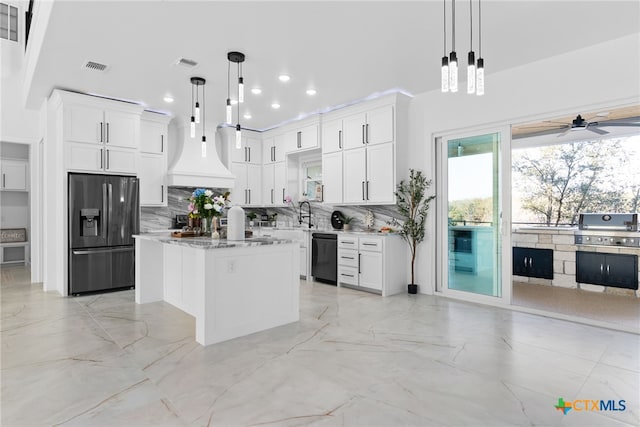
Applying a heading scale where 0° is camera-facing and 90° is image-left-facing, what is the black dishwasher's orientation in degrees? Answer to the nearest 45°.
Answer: approximately 45°

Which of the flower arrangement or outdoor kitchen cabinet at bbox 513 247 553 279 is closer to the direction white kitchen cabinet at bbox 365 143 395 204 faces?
the flower arrangement

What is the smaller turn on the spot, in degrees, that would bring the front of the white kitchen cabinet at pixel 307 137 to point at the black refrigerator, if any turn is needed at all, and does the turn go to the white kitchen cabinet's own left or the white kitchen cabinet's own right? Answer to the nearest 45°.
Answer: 0° — it already faces it

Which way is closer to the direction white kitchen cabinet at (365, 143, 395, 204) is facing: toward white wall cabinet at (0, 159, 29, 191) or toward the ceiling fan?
the white wall cabinet

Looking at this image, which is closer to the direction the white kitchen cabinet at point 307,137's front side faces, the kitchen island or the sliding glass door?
the kitchen island

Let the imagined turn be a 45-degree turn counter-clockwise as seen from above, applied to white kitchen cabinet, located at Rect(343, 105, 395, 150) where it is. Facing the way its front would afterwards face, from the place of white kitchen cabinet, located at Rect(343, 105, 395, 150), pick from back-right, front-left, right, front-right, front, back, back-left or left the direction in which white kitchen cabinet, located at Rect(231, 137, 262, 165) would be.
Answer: back-right

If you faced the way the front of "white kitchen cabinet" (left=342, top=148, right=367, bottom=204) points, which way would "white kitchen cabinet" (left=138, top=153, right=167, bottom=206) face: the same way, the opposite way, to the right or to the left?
to the left

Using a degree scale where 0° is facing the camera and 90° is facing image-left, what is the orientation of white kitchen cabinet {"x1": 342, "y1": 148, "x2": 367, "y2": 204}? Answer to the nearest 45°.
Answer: approximately 45°

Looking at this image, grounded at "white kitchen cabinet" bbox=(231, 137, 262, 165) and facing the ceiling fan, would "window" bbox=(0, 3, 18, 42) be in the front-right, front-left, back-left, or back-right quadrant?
back-right

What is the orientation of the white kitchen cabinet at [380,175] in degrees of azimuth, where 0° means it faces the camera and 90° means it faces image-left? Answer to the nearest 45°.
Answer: approximately 45°

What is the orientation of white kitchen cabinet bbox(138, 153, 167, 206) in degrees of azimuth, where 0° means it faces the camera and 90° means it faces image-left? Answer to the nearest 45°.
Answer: approximately 0°

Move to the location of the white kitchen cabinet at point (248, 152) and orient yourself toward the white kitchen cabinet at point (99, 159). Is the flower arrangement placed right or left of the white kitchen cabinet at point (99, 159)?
left
